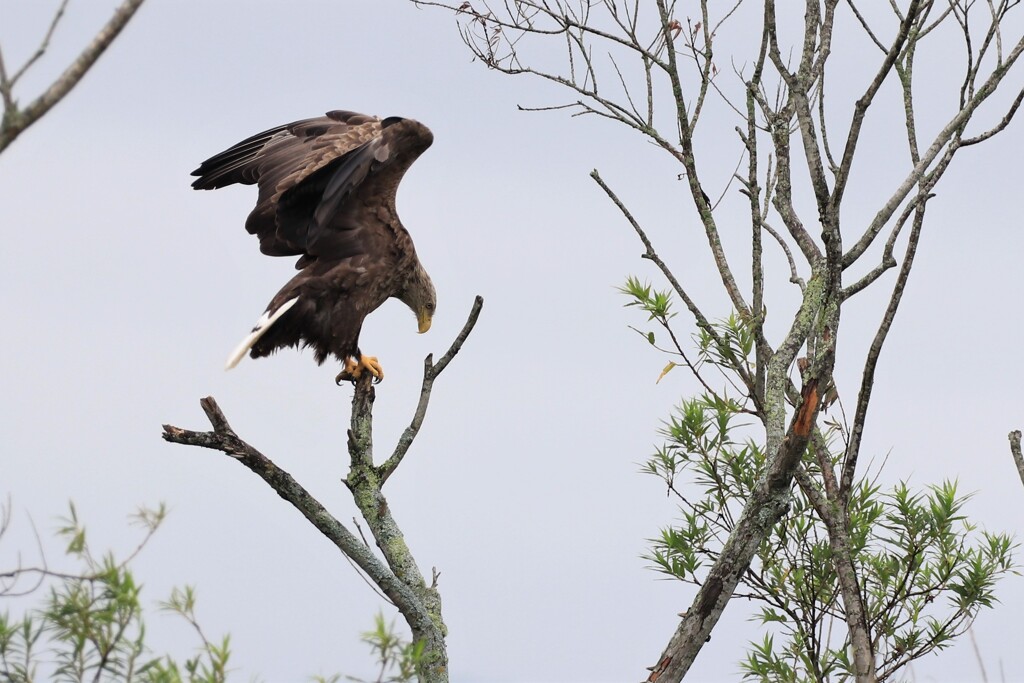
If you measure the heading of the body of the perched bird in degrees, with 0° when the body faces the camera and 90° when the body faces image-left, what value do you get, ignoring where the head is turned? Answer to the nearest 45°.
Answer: approximately 270°
